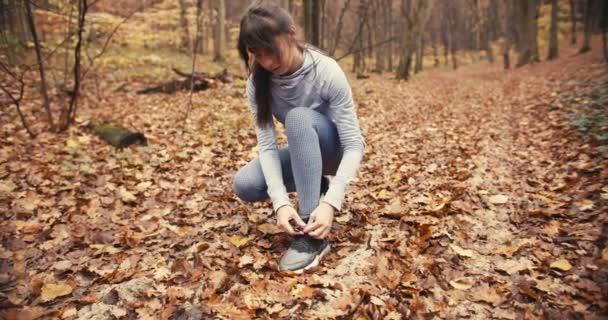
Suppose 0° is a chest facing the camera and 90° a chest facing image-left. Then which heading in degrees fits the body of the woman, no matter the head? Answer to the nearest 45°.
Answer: approximately 45°

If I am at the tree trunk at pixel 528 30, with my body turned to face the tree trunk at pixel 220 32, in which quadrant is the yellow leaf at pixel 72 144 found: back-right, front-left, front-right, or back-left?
front-left

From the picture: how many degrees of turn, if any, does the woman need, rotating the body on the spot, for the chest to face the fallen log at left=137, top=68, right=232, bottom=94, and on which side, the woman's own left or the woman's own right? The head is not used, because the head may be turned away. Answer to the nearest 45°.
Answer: approximately 135° to the woman's own right

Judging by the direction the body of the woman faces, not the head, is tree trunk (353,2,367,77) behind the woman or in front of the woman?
behind

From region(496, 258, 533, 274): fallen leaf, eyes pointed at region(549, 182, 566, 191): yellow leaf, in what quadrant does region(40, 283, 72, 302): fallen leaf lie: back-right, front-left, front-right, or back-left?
back-left

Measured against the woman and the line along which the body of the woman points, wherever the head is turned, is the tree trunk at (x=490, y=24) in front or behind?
behind
